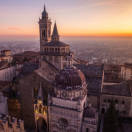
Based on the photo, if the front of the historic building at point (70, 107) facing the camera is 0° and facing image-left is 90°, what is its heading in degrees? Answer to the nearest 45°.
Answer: approximately 45°

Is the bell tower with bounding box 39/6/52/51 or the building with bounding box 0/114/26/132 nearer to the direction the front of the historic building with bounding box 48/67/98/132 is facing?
the building

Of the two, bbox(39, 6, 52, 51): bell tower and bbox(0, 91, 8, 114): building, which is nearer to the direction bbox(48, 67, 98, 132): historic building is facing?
the building

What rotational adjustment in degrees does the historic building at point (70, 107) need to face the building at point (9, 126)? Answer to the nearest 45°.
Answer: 0° — it already faces it
